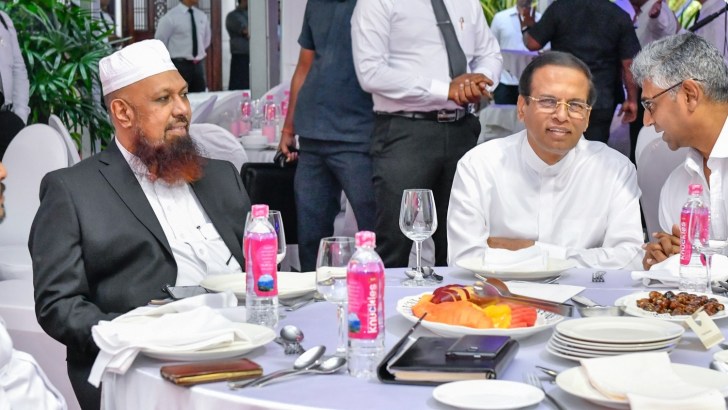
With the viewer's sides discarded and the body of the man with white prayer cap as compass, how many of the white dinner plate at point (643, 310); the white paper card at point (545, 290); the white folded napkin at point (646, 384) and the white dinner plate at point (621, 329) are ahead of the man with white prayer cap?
4

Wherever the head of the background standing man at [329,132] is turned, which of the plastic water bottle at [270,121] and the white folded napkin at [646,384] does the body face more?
the white folded napkin

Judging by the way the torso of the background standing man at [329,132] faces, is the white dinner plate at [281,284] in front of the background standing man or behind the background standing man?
in front

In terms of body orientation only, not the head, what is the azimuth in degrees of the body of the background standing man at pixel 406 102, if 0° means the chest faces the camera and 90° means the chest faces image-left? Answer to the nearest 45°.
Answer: approximately 315°

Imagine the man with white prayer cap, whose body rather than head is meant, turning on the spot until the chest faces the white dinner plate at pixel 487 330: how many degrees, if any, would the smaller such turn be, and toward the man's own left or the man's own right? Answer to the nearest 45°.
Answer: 0° — they already face it

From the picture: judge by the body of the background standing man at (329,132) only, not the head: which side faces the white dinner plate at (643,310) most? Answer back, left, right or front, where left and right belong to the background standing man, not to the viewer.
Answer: front

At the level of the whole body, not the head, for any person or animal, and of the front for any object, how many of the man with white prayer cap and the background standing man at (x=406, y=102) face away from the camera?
0

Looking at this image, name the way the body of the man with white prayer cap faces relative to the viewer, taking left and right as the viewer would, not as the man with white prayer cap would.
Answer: facing the viewer and to the right of the viewer

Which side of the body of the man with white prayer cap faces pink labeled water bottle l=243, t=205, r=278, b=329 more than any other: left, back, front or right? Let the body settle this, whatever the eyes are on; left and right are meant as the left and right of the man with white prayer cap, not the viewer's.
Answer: front

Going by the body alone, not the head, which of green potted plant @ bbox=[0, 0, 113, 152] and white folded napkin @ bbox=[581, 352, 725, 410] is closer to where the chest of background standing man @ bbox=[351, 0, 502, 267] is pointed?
the white folded napkin

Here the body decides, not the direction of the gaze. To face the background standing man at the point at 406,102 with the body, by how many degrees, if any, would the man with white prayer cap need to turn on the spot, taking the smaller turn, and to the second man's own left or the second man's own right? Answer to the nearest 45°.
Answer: approximately 90° to the second man's own left

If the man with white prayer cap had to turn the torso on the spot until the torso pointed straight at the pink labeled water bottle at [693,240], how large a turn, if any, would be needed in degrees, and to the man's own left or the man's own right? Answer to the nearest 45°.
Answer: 0° — they already face it

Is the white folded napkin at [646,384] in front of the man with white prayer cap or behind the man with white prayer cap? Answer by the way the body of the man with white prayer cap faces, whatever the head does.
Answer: in front

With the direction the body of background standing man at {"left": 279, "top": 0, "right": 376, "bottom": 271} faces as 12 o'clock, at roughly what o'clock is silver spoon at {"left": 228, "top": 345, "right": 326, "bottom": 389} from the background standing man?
The silver spoon is roughly at 12 o'clock from the background standing man.
